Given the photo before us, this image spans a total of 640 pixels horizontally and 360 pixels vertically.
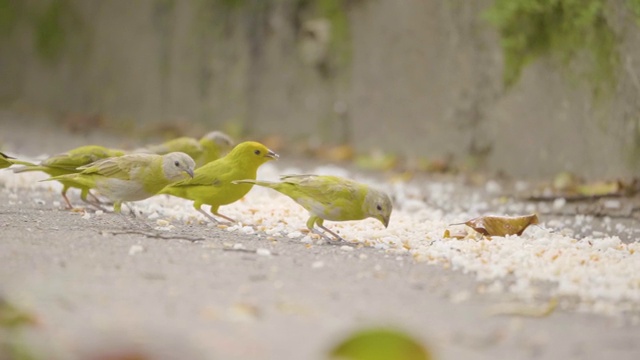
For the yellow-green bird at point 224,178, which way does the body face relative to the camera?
to the viewer's right

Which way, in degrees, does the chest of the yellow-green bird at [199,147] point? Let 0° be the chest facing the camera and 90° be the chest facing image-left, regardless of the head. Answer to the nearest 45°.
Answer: approximately 270°

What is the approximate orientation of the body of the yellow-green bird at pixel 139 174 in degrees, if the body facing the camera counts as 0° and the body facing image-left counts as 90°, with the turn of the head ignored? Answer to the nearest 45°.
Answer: approximately 270°

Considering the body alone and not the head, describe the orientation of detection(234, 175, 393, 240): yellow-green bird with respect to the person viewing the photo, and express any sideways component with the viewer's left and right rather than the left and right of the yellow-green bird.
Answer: facing to the right of the viewer

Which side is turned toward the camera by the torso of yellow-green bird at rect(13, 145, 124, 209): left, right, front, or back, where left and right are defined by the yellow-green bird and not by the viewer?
right

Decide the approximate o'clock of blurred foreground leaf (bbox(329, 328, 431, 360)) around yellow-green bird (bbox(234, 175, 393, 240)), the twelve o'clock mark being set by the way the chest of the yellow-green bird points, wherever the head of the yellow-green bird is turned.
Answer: The blurred foreground leaf is roughly at 3 o'clock from the yellow-green bird.

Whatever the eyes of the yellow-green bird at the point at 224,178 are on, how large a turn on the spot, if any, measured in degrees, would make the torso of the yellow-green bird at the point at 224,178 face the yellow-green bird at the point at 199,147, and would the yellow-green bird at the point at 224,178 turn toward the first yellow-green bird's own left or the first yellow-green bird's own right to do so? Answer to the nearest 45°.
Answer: approximately 90° to the first yellow-green bird's own left
